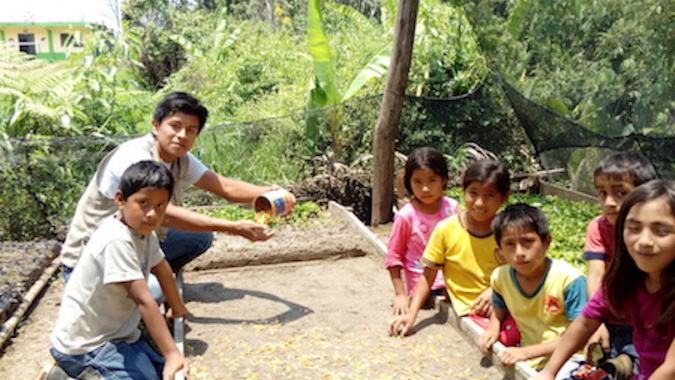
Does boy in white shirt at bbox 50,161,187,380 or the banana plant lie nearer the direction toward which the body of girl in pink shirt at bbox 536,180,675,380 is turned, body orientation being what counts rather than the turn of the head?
the boy in white shirt

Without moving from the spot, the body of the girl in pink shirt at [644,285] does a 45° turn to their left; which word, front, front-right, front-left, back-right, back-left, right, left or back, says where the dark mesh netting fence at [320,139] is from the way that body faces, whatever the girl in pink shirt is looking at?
back-right

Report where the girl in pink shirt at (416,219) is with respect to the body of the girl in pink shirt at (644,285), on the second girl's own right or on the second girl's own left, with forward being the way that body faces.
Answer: on the second girl's own right

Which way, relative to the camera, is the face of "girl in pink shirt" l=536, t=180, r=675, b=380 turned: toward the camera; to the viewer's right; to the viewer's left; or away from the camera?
toward the camera

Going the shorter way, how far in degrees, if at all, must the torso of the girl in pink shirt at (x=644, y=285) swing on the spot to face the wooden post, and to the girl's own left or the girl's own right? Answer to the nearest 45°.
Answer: approximately 90° to the girl's own right

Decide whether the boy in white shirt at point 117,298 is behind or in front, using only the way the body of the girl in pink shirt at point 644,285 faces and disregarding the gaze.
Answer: in front

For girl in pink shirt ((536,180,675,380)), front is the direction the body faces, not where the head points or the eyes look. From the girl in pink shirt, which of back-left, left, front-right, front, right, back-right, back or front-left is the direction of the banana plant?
right

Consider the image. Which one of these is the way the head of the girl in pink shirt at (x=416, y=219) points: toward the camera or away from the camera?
toward the camera

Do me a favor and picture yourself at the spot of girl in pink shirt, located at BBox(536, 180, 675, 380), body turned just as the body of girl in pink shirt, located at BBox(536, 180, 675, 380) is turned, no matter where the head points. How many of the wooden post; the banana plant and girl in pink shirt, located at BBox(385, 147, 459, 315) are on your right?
3

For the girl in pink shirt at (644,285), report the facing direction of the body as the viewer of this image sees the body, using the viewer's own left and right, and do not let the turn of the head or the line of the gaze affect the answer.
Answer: facing the viewer and to the left of the viewer
